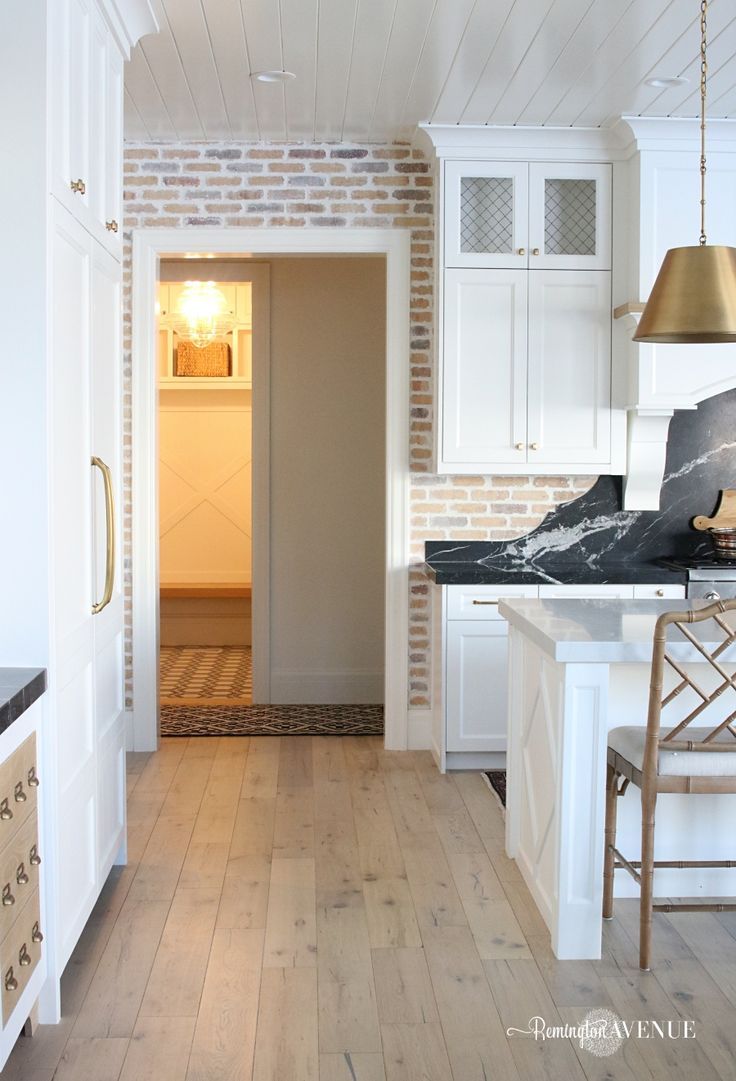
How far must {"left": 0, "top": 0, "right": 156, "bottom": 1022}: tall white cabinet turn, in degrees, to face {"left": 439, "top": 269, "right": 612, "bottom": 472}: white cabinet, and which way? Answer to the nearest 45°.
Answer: approximately 45° to its left

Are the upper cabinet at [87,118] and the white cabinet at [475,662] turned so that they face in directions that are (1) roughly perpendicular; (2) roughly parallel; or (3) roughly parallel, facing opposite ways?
roughly perpendicular

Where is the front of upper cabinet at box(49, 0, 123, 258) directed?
to the viewer's right

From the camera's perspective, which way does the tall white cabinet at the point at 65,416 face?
to the viewer's right
